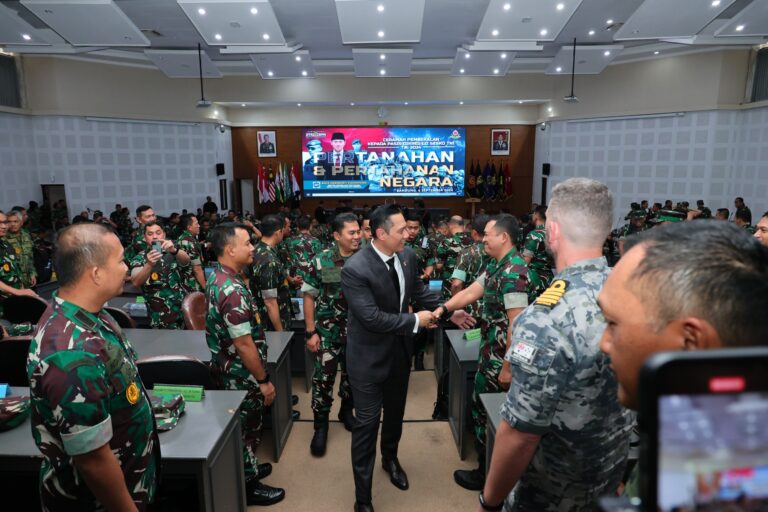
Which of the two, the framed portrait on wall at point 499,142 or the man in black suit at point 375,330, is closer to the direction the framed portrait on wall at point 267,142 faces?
the man in black suit

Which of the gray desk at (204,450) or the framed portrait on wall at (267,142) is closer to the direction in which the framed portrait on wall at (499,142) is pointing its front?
the gray desk

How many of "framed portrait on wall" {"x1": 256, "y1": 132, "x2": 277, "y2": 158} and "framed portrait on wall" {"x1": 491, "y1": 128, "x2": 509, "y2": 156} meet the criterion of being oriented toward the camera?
2

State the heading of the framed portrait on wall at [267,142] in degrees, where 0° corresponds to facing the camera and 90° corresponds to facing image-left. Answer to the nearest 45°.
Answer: approximately 0°

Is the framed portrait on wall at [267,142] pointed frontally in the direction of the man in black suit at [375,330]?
yes

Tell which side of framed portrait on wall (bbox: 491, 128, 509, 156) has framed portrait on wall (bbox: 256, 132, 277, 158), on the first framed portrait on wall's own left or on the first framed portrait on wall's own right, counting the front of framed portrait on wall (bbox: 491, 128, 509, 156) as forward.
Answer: on the first framed portrait on wall's own right

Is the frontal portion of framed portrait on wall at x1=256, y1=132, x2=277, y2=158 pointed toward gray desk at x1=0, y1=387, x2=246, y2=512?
yes

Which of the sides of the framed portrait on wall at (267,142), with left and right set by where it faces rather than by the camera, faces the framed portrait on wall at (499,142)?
left

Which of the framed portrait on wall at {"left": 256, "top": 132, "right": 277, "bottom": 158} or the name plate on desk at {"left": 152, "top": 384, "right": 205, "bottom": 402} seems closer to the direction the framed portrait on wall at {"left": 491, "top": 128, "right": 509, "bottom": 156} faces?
the name plate on desk

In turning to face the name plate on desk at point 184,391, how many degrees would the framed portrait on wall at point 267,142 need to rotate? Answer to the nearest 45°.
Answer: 0° — it already faces it

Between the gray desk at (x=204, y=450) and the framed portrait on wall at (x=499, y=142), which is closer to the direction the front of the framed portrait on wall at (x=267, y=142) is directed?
the gray desk

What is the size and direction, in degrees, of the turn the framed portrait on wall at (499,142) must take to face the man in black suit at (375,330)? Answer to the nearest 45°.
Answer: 0° — it already faces them
